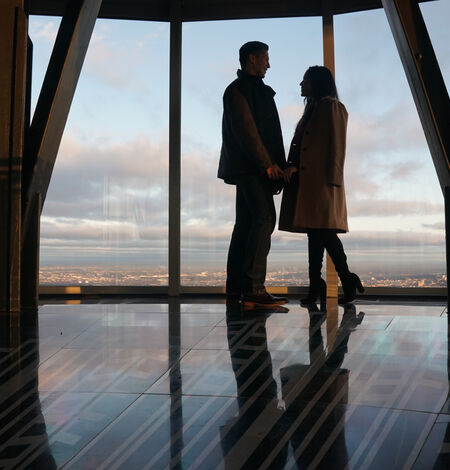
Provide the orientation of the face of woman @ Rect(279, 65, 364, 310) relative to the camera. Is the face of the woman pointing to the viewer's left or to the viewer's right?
to the viewer's left

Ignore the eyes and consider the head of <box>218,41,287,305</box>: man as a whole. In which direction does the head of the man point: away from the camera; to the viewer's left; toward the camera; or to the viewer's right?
to the viewer's right

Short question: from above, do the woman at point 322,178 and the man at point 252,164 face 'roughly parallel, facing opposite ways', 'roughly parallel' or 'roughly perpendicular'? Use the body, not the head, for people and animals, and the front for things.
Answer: roughly parallel, facing opposite ways

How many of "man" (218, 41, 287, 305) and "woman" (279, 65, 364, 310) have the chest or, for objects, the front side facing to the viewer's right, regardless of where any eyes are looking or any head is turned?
1

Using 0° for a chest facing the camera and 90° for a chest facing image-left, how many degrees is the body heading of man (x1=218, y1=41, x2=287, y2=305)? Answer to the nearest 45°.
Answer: approximately 270°

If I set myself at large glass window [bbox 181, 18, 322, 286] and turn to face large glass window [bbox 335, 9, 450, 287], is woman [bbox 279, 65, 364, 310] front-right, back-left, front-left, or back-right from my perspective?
front-right

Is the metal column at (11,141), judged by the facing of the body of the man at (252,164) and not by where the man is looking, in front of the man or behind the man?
behind

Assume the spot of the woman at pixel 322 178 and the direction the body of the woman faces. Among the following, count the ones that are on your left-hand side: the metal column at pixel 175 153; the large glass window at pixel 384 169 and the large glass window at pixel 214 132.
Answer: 0

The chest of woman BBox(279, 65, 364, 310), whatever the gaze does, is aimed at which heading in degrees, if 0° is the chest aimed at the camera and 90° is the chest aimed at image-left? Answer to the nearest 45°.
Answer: approximately 90°
